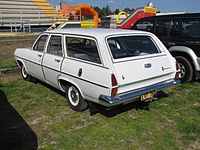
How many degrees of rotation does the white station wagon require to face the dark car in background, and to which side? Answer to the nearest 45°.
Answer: approximately 90° to its right

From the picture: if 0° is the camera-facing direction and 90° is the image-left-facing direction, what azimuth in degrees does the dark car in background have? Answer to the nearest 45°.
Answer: approximately 135°

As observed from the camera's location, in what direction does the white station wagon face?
facing away from the viewer and to the left of the viewer

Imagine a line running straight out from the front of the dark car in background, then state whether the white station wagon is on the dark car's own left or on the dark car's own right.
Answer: on the dark car's own left
